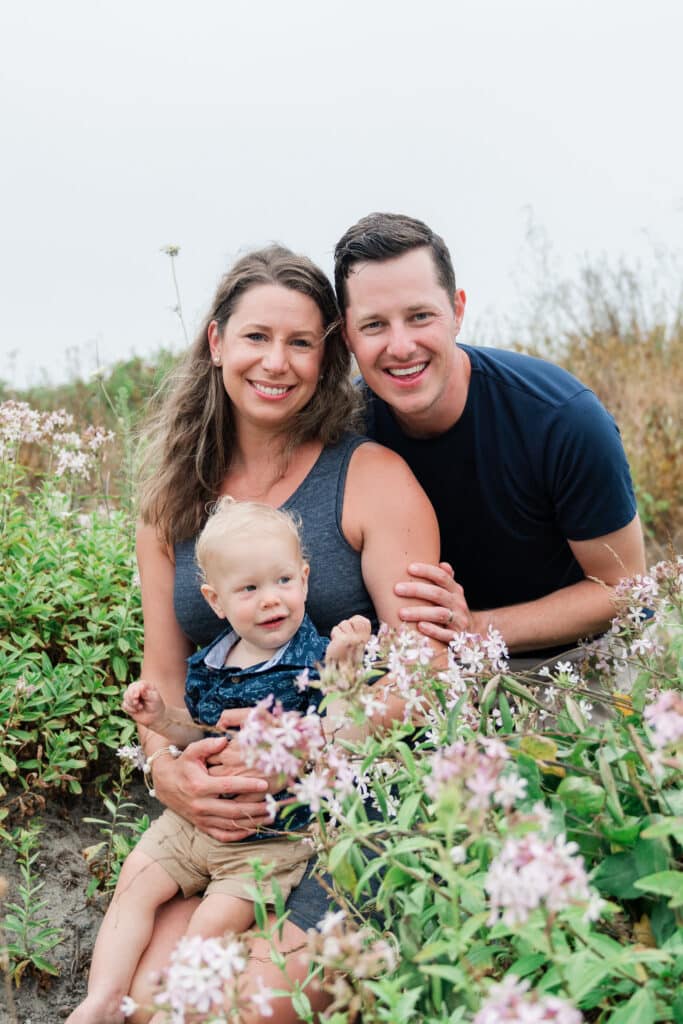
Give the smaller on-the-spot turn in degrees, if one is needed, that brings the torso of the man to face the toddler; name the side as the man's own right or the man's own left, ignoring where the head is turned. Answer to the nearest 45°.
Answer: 0° — they already face them

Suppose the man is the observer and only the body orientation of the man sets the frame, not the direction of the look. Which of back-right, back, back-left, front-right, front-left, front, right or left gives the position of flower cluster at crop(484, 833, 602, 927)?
front-left

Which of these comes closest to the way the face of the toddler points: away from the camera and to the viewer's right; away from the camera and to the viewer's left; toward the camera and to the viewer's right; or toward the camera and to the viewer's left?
toward the camera and to the viewer's right

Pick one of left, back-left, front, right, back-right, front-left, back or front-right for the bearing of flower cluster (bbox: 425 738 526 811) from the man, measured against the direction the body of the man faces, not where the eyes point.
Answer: front-left

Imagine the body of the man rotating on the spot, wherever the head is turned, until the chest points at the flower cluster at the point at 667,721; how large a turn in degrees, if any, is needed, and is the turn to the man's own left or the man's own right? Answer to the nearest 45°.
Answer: approximately 45° to the man's own left

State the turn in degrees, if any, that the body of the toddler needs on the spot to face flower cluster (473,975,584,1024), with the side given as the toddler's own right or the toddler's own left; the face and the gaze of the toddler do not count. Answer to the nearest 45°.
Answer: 0° — they already face it

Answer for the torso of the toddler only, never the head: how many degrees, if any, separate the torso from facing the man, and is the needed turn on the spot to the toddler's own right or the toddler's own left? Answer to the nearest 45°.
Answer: approximately 135° to the toddler's own left

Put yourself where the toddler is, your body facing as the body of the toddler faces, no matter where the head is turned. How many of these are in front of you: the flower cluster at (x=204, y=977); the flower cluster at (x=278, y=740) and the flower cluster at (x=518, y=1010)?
3

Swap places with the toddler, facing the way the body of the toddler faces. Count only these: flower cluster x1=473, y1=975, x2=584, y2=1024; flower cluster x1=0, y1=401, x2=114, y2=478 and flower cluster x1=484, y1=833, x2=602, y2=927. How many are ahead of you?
2

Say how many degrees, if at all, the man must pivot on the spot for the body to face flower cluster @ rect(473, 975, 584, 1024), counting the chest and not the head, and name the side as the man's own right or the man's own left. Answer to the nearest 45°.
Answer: approximately 45° to the man's own left

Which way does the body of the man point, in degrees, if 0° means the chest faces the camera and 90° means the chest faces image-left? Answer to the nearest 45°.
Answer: approximately 45°
